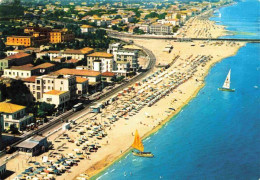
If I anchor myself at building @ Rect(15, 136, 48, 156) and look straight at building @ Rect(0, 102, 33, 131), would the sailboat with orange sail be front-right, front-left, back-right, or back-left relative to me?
back-right

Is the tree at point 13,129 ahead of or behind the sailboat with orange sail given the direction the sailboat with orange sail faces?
behind

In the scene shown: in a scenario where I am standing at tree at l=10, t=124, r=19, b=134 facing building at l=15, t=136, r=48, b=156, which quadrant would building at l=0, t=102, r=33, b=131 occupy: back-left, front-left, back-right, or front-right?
back-left

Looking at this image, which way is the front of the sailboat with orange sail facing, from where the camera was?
facing to the right of the viewer

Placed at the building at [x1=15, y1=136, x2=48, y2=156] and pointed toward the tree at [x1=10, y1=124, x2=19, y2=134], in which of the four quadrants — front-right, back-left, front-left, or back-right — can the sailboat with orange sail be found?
back-right
